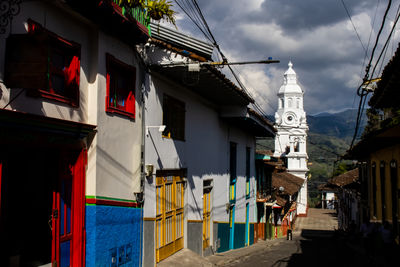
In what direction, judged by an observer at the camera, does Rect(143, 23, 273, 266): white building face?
facing the viewer and to the right of the viewer

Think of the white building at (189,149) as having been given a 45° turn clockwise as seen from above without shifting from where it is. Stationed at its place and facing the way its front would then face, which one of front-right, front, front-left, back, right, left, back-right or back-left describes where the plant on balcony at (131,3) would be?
front

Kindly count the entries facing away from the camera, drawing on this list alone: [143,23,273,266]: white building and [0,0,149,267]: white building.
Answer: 0

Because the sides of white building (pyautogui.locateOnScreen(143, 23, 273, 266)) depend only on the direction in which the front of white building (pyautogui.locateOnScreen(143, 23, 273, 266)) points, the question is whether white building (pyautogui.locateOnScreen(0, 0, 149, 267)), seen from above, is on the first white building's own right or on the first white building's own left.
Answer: on the first white building's own right

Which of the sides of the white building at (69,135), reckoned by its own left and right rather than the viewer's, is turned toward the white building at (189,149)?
left

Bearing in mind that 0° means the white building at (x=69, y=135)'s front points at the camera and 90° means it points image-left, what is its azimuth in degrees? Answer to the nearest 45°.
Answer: approximately 315°

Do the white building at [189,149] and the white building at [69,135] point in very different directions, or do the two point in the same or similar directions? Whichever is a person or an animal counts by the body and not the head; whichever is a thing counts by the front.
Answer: same or similar directions
